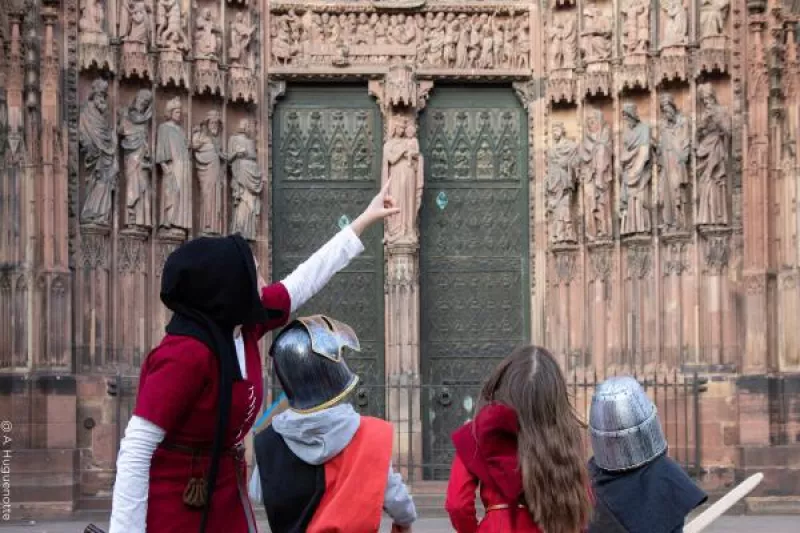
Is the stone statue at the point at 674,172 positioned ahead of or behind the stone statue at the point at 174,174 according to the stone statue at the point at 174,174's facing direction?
ahead

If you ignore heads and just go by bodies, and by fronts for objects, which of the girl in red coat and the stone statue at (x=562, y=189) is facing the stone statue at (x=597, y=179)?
the girl in red coat

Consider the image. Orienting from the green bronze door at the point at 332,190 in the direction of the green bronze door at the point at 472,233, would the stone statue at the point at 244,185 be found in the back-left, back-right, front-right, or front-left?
back-right

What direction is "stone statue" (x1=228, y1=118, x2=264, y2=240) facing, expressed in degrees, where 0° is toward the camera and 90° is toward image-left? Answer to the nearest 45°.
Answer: approximately 315°

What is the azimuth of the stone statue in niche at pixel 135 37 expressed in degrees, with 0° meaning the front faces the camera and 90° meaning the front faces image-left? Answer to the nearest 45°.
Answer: approximately 315°

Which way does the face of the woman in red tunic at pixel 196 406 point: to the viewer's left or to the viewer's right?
to the viewer's right

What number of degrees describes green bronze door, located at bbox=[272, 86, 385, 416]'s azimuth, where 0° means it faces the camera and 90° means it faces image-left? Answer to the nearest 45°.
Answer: approximately 0°

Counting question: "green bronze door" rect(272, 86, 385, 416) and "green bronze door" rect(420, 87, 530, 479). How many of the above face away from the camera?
0

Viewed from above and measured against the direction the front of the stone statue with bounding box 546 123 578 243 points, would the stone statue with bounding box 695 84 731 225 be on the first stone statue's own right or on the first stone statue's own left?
on the first stone statue's own left

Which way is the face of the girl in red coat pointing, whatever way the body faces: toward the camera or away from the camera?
away from the camera

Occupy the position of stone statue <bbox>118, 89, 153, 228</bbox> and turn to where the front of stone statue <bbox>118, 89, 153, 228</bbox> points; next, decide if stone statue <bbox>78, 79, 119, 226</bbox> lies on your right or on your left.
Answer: on your right

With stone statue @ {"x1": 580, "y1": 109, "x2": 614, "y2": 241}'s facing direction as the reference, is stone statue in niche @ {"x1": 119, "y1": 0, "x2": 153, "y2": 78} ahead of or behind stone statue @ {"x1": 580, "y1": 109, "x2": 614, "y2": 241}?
ahead

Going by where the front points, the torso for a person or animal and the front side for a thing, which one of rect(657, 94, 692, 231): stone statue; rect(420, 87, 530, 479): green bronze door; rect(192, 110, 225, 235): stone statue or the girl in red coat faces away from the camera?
the girl in red coat

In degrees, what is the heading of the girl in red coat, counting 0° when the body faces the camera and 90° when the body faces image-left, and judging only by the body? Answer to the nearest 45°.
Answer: approximately 180°

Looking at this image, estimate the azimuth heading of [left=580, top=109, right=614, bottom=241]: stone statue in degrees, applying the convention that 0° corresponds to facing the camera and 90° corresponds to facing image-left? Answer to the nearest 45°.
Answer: approximately 45°
